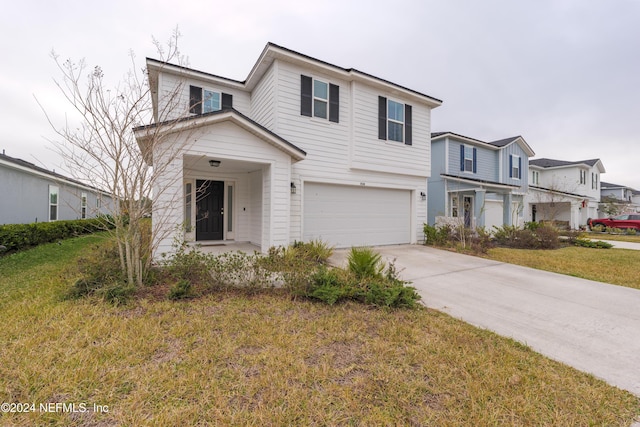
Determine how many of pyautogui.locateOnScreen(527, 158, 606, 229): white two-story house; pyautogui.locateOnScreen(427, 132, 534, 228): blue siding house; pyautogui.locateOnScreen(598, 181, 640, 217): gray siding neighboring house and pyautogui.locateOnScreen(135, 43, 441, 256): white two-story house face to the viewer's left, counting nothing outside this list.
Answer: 0

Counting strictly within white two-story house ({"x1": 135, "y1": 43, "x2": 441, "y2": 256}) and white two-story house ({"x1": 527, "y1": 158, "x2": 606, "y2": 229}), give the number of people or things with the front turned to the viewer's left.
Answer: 0

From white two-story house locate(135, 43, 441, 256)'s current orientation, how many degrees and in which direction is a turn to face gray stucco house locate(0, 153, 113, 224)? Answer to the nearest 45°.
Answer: approximately 135° to its right

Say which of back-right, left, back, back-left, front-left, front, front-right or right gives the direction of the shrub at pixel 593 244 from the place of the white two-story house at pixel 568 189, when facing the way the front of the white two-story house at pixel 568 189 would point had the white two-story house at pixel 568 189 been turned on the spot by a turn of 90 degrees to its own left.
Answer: back-right

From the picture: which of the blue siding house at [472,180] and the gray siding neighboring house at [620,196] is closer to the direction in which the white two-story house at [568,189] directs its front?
the blue siding house

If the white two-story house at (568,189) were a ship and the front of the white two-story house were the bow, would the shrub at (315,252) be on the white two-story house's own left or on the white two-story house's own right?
on the white two-story house's own right

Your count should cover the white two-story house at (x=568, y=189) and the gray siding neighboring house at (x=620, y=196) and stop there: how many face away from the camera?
0

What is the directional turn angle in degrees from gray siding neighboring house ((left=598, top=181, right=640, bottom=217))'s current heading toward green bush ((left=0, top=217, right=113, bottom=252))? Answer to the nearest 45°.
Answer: approximately 45° to its right

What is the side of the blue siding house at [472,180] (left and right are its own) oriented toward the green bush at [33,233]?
right

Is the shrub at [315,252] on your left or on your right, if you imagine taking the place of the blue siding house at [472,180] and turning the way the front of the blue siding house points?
on your right

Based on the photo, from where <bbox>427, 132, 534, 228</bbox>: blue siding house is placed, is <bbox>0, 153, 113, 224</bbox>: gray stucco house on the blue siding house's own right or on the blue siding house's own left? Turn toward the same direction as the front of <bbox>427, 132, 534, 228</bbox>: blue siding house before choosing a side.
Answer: on the blue siding house's own right

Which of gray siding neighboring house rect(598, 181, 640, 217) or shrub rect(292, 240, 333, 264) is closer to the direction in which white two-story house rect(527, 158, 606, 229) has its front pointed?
the shrub

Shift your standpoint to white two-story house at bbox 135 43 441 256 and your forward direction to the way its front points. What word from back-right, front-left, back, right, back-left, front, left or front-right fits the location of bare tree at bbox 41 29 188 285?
right

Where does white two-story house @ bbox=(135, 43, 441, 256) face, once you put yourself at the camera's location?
facing the viewer and to the right of the viewer
